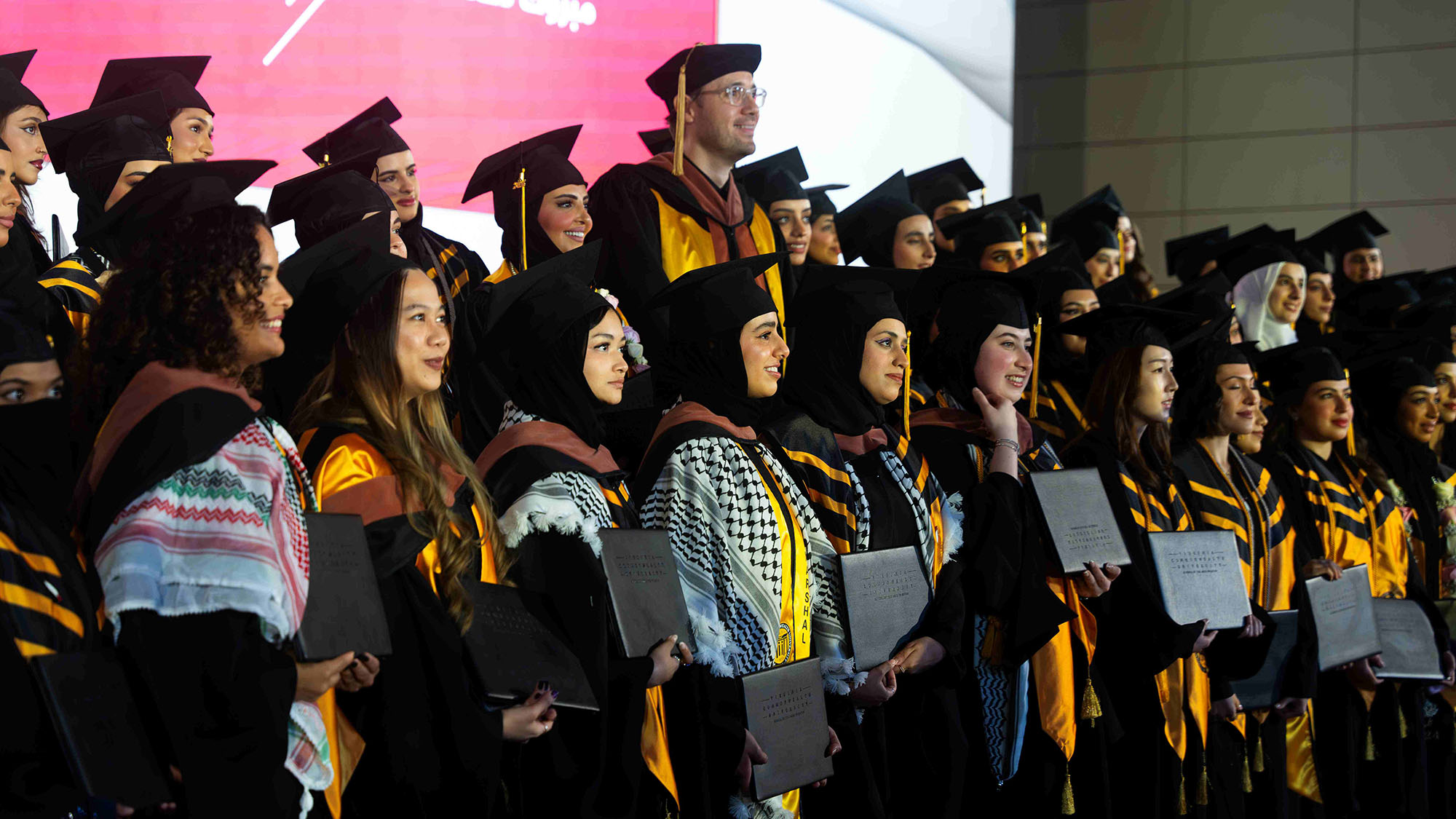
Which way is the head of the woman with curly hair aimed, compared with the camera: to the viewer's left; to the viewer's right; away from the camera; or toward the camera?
to the viewer's right

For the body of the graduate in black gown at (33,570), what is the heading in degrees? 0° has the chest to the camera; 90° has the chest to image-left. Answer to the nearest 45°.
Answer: approximately 315°

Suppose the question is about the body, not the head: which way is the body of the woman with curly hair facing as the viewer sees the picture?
to the viewer's right

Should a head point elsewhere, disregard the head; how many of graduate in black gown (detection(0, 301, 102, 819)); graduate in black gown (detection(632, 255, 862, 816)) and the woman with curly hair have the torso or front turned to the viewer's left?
0

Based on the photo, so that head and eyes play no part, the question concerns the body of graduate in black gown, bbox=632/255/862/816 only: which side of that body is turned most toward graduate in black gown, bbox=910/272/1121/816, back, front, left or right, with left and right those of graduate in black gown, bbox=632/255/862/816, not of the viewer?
left

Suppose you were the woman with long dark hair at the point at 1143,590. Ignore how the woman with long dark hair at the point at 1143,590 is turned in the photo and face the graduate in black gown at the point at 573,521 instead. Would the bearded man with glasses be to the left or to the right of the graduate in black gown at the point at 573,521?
right

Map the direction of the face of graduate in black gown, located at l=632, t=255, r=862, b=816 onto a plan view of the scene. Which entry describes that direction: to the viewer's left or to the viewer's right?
to the viewer's right

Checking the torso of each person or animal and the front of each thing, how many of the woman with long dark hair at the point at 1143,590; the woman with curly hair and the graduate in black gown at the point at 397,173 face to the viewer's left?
0

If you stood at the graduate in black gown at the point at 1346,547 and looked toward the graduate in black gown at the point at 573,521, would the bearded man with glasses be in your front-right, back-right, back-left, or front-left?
front-right

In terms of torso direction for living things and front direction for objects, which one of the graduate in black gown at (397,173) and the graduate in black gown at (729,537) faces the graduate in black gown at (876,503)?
the graduate in black gown at (397,173)

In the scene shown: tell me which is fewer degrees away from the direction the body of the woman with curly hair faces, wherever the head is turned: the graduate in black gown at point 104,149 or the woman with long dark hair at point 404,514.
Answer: the woman with long dark hair

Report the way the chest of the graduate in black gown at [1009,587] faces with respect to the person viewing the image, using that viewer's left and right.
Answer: facing the viewer and to the right of the viewer

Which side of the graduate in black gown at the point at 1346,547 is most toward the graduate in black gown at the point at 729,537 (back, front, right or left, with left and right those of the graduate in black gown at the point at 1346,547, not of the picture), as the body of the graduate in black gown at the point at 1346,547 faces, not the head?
right
